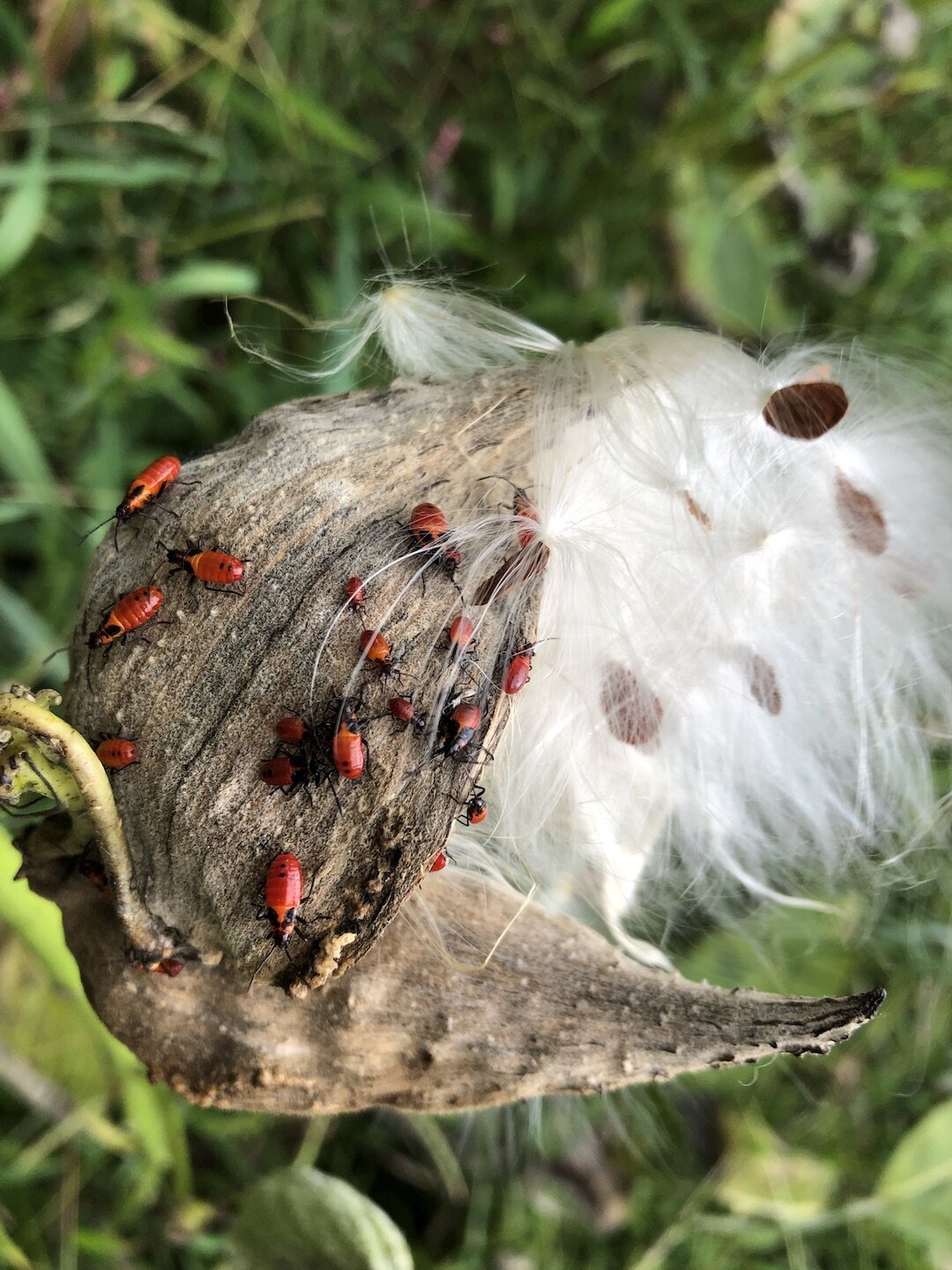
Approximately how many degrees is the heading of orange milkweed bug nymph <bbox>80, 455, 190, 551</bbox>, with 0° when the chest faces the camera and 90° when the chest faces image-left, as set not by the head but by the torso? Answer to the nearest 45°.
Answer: approximately 45°

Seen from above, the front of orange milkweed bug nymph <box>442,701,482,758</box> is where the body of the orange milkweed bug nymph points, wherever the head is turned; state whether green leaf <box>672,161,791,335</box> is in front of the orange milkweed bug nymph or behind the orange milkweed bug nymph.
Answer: behind

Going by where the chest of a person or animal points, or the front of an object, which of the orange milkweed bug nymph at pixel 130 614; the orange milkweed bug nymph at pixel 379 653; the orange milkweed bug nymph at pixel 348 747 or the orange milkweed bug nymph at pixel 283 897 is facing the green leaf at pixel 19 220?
the orange milkweed bug nymph at pixel 348 747

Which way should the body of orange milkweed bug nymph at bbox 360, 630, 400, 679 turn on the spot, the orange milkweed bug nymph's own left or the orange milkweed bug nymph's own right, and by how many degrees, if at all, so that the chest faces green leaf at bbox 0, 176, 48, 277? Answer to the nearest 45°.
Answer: approximately 135° to the orange milkweed bug nymph's own left

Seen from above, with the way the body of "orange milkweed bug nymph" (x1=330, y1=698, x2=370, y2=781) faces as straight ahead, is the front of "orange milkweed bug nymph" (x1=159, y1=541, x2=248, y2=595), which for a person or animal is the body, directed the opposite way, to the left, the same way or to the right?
to the left

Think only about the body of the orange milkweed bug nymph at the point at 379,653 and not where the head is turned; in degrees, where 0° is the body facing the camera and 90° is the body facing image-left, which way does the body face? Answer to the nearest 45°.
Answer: approximately 315°

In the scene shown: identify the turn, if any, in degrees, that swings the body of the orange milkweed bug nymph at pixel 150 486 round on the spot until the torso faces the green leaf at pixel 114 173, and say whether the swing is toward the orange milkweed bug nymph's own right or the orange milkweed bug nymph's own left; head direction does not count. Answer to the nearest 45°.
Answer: approximately 135° to the orange milkweed bug nymph's own right

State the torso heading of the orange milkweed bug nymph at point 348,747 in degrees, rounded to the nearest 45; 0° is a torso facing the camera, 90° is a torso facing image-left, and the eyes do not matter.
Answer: approximately 180°
